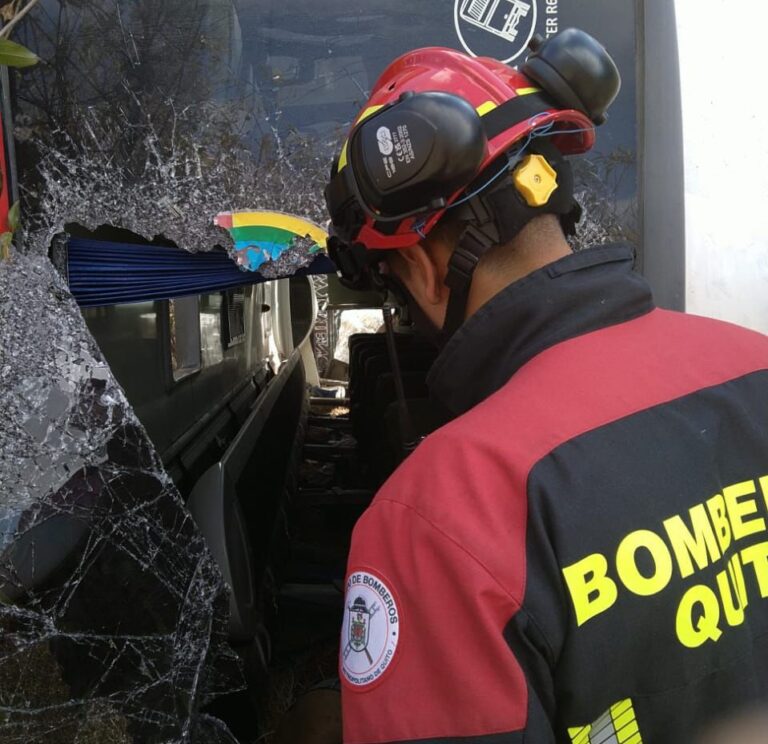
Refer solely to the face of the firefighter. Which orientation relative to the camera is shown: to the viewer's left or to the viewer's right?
to the viewer's left

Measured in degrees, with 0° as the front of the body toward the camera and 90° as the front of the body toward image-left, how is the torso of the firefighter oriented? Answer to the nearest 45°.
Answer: approximately 135°

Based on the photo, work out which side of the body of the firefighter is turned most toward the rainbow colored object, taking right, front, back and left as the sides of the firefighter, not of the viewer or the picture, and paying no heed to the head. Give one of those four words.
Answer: front
